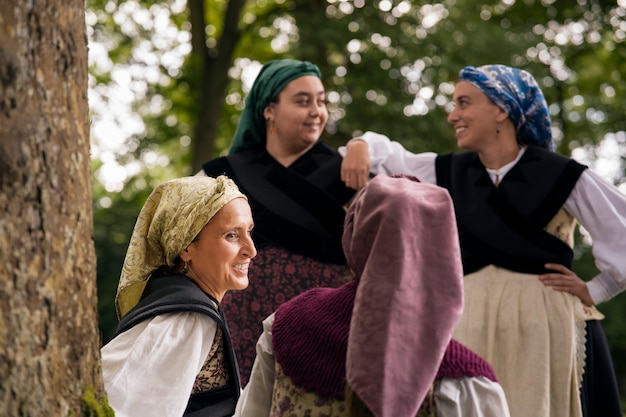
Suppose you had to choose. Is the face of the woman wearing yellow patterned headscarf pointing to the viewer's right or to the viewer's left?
to the viewer's right

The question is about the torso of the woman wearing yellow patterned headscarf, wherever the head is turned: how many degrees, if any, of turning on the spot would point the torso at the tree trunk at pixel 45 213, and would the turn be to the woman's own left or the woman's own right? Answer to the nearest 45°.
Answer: approximately 135° to the woman's own right

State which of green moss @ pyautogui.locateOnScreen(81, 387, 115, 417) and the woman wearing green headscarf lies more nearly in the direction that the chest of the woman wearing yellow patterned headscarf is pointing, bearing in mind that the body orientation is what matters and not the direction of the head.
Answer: the woman wearing green headscarf

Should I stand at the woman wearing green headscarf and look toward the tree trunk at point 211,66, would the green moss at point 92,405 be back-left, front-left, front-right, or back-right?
back-left

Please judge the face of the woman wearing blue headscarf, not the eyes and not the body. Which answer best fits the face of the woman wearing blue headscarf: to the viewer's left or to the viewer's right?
to the viewer's left

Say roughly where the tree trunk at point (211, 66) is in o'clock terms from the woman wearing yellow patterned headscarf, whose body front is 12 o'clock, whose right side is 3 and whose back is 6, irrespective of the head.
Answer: The tree trunk is roughly at 9 o'clock from the woman wearing yellow patterned headscarf.

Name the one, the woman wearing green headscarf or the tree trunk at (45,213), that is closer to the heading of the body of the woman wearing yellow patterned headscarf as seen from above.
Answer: the woman wearing green headscarf

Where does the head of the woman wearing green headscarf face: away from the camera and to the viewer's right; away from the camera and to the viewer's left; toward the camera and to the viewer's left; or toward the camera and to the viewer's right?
toward the camera and to the viewer's right

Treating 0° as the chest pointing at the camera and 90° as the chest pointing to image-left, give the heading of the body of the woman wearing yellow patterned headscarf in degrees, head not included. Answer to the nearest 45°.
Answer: approximately 270°

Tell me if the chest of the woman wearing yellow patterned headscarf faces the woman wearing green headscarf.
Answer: no
